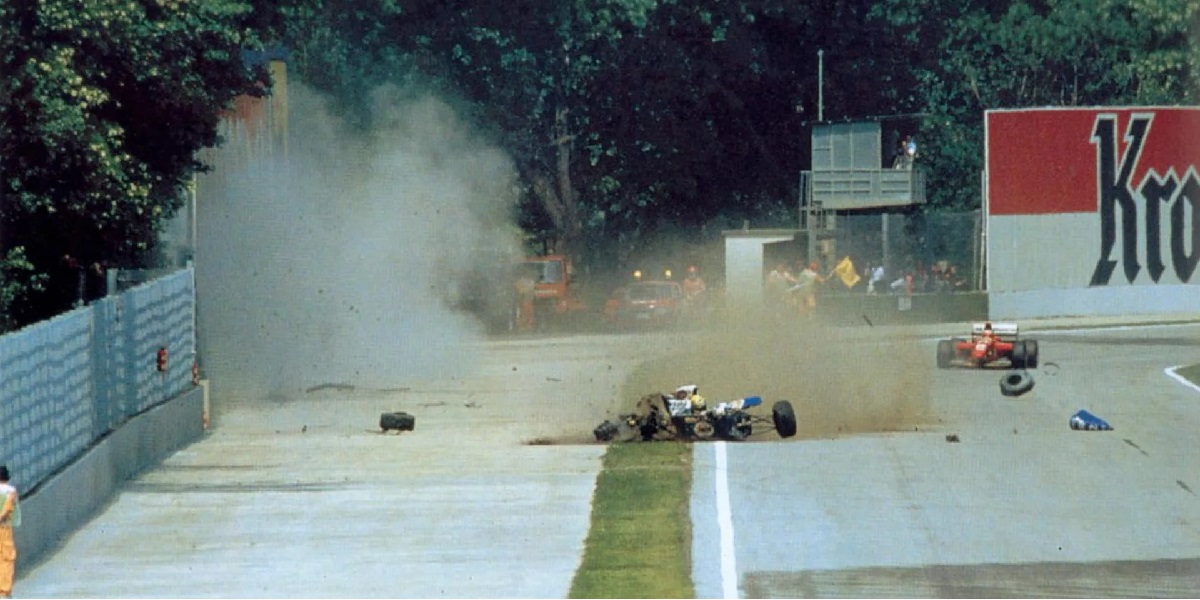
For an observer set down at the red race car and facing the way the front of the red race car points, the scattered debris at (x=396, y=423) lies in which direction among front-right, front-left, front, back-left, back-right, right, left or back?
front-right

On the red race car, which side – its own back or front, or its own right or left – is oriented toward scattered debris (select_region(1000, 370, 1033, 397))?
front

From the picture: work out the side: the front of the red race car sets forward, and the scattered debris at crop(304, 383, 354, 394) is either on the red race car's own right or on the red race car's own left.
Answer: on the red race car's own right

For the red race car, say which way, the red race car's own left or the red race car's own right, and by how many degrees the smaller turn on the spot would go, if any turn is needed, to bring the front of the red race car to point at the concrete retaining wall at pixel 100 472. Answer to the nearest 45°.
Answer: approximately 45° to the red race car's own right

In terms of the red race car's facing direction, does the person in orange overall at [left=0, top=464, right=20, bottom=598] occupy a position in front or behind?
in front

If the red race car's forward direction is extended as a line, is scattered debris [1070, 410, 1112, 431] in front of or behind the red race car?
in front
